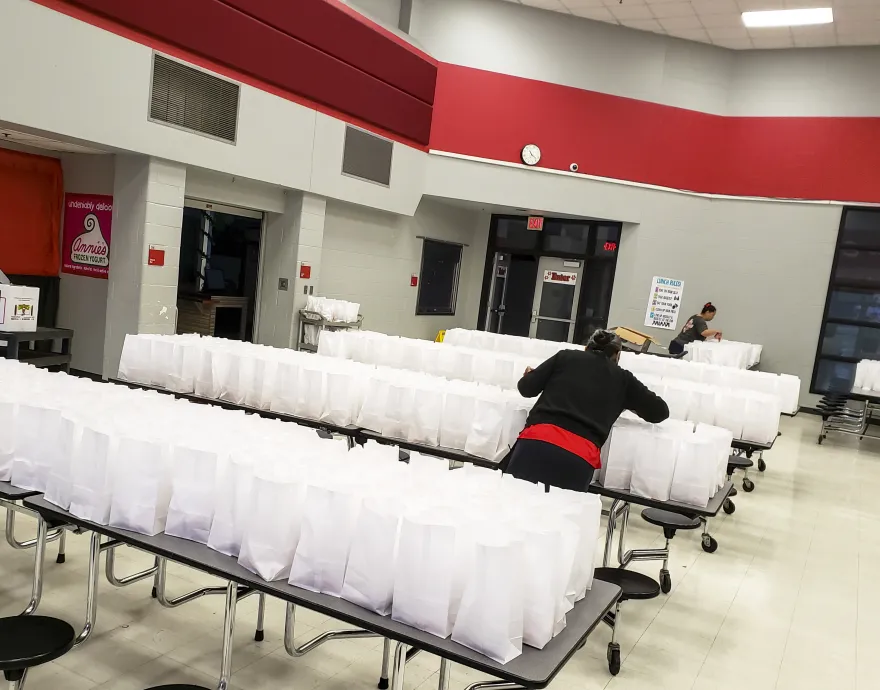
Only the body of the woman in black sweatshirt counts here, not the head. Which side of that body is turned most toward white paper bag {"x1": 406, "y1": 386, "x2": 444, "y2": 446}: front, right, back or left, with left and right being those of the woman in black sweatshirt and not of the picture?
left

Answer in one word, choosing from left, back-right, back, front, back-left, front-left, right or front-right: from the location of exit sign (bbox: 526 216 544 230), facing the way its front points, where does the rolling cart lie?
front-right

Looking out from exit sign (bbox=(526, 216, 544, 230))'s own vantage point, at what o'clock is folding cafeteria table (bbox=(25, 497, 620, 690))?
The folding cafeteria table is roughly at 12 o'clock from the exit sign.

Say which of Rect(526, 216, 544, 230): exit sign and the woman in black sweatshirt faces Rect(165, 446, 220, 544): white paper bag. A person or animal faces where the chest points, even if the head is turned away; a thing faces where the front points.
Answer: the exit sign

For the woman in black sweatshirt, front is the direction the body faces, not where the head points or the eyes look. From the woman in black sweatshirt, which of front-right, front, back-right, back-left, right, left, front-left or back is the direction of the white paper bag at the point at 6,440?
back-left

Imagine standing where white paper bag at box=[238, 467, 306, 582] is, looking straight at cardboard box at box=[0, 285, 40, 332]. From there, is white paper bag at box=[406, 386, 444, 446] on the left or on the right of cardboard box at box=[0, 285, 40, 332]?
right

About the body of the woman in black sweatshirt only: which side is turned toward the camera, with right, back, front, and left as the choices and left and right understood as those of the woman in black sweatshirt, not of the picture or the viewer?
back

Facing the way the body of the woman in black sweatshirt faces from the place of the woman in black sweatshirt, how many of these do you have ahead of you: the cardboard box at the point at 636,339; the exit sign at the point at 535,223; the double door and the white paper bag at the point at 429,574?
3

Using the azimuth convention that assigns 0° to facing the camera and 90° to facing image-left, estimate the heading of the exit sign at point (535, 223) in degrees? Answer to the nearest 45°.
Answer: approximately 0°

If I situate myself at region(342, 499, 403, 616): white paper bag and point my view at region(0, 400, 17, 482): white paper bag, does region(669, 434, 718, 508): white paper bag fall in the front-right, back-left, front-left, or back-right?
back-right

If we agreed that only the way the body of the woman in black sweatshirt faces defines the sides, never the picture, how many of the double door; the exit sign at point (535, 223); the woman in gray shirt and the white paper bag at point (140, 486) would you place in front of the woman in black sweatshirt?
3

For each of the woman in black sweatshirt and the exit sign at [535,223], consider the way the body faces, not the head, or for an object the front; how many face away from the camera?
1

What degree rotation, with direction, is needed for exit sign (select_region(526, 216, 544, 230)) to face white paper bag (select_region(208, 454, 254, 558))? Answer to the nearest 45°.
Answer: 0° — it already faces it

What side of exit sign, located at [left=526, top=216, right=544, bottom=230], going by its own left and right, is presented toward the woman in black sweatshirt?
front

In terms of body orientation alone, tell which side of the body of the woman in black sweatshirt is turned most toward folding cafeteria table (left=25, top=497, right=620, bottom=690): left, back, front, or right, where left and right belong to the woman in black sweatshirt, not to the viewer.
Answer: back

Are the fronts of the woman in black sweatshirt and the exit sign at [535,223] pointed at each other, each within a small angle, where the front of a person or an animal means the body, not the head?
yes

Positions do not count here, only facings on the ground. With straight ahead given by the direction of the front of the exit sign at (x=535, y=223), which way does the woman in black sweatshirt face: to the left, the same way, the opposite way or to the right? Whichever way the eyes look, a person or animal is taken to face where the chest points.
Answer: the opposite way

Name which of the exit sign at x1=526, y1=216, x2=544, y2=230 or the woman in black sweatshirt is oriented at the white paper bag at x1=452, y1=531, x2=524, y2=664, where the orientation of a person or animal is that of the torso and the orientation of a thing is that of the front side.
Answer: the exit sign
